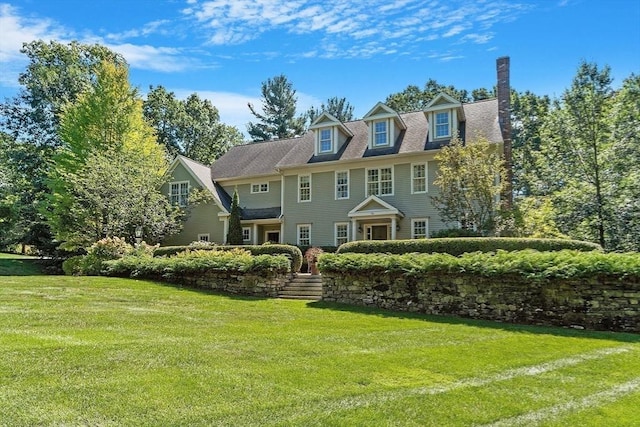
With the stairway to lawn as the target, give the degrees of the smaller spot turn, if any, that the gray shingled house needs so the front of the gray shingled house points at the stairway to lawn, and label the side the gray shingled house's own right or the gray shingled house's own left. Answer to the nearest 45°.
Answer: approximately 45° to the gray shingled house's own left

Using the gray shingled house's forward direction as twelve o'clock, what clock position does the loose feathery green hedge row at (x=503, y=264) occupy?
The loose feathery green hedge row is roughly at 10 o'clock from the gray shingled house.

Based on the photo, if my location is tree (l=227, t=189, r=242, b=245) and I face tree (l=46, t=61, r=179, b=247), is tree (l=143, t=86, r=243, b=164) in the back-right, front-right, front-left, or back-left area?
front-right

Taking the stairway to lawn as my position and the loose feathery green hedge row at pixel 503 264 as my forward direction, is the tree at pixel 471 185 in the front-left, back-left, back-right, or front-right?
front-left

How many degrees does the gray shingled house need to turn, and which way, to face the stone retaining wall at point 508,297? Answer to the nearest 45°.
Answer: approximately 45° to its left

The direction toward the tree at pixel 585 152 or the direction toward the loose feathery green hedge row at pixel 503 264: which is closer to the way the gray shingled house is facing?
the loose feathery green hedge row

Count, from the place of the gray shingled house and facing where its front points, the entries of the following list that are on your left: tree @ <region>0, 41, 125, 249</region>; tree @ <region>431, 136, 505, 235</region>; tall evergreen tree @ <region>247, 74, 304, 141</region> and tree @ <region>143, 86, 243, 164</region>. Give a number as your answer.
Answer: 1

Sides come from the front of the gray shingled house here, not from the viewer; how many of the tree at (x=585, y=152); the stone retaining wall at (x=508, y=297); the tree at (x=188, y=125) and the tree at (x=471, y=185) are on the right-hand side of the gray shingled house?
1

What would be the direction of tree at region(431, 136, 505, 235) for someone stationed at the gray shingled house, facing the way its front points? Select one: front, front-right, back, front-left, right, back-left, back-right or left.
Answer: left

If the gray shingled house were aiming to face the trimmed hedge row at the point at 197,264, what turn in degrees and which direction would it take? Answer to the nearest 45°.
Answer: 0° — it already faces it

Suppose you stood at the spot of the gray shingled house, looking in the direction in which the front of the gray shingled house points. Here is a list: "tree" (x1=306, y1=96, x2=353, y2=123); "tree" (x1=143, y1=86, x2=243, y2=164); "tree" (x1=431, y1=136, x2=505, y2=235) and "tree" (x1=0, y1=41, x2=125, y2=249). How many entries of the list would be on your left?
1

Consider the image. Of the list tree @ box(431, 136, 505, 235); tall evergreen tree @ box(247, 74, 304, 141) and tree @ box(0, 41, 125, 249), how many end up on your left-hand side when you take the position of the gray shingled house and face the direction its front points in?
1

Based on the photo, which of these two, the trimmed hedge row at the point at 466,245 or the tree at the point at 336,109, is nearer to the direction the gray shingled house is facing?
the trimmed hedge row

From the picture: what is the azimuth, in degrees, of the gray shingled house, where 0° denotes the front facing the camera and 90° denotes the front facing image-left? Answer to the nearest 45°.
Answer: approximately 45°

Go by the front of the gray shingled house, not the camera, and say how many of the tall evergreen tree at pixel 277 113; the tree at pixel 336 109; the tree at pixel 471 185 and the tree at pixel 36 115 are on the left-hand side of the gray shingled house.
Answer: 1

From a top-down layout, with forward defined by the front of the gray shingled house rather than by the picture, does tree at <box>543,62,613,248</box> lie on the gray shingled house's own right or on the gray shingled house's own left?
on the gray shingled house's own left

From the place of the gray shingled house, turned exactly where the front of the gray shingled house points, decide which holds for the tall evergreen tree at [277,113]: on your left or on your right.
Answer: on your right
